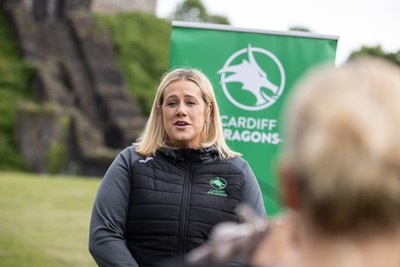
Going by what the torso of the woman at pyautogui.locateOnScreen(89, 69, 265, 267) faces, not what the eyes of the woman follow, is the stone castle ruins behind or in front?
behind

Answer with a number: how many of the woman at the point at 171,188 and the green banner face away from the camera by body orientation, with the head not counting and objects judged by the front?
0

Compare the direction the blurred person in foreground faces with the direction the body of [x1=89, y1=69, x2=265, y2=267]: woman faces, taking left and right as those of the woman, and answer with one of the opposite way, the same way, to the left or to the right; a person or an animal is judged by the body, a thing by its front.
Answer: the opposite way

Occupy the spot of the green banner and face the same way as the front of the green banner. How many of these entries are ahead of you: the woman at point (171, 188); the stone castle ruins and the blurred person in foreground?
2

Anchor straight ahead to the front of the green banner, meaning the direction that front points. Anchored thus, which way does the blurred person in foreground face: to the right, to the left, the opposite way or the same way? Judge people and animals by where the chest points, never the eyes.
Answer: the opposite way

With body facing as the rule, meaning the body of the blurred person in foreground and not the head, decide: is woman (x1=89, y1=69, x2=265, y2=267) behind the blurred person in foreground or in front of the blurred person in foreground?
in front

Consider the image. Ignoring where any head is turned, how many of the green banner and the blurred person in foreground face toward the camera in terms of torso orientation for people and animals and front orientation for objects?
1

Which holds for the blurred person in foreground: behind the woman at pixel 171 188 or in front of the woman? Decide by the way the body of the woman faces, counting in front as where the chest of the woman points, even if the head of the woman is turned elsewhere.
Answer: in front

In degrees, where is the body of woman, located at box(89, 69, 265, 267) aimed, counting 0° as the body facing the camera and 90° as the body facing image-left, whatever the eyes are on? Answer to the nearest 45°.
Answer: approximately 0°

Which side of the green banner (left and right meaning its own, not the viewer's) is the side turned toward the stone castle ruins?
back

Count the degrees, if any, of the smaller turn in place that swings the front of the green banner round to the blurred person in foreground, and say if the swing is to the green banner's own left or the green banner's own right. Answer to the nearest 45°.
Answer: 0° — it already faces them

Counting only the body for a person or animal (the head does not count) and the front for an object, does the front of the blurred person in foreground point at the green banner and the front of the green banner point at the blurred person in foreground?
yes

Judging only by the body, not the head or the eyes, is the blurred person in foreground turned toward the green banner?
yes

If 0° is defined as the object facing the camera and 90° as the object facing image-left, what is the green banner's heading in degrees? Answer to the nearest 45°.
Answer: approximately 0°

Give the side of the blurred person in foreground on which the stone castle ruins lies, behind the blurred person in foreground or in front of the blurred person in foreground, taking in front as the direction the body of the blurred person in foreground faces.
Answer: in front

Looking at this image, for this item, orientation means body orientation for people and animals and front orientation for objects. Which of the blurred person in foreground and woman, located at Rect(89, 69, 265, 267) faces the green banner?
the blurred person in foreground

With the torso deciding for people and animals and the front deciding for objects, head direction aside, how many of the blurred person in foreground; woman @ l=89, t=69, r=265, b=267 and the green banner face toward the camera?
2

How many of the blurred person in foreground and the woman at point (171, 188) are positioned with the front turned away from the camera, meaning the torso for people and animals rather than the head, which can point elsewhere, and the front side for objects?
1

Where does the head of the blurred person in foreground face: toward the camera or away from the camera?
away from the camera

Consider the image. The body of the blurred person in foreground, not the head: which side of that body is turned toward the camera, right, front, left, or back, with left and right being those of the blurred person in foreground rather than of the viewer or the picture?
back

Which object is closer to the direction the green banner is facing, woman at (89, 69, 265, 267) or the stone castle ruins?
the woman
